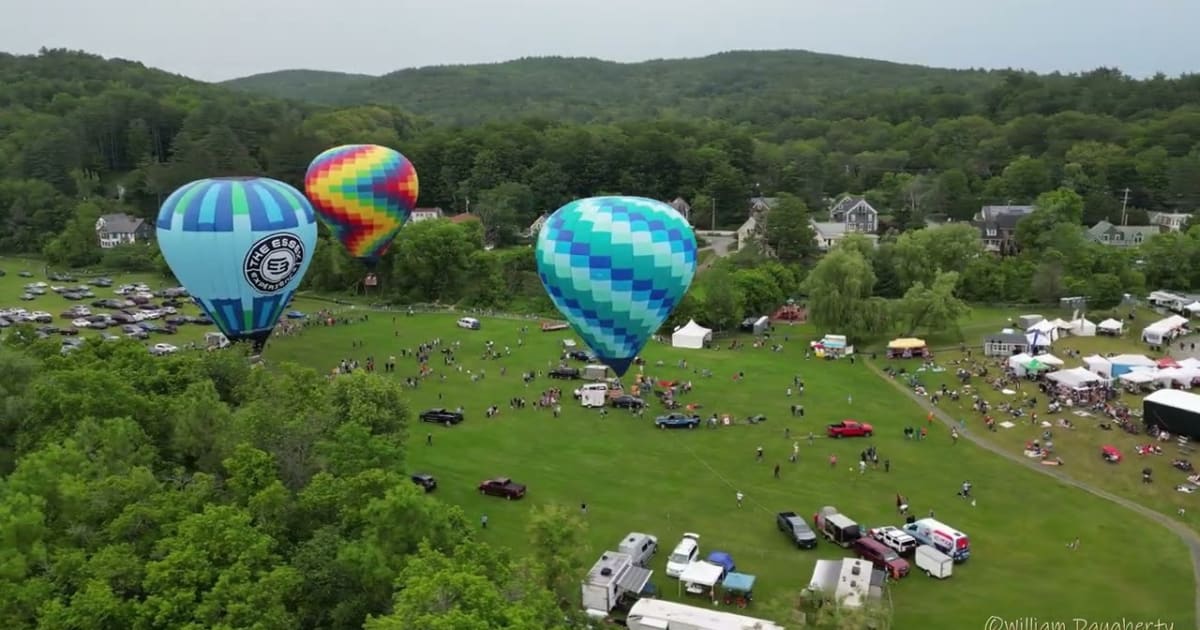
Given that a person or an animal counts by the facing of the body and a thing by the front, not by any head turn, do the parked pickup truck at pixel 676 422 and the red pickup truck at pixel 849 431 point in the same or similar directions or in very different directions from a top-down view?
very different directions

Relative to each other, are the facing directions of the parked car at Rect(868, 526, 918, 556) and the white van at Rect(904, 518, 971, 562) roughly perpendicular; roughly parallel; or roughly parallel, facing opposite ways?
roughly parallel

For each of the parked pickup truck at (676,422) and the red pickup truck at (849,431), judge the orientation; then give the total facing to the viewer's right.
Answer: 1

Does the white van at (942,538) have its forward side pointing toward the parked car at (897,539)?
no

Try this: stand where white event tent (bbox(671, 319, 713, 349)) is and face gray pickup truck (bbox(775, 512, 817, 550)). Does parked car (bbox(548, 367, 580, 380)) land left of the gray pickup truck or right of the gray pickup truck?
right

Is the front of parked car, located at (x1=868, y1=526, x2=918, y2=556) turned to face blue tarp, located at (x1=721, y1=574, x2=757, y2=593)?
no

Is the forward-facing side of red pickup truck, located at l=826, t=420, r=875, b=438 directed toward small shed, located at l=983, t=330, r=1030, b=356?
no
